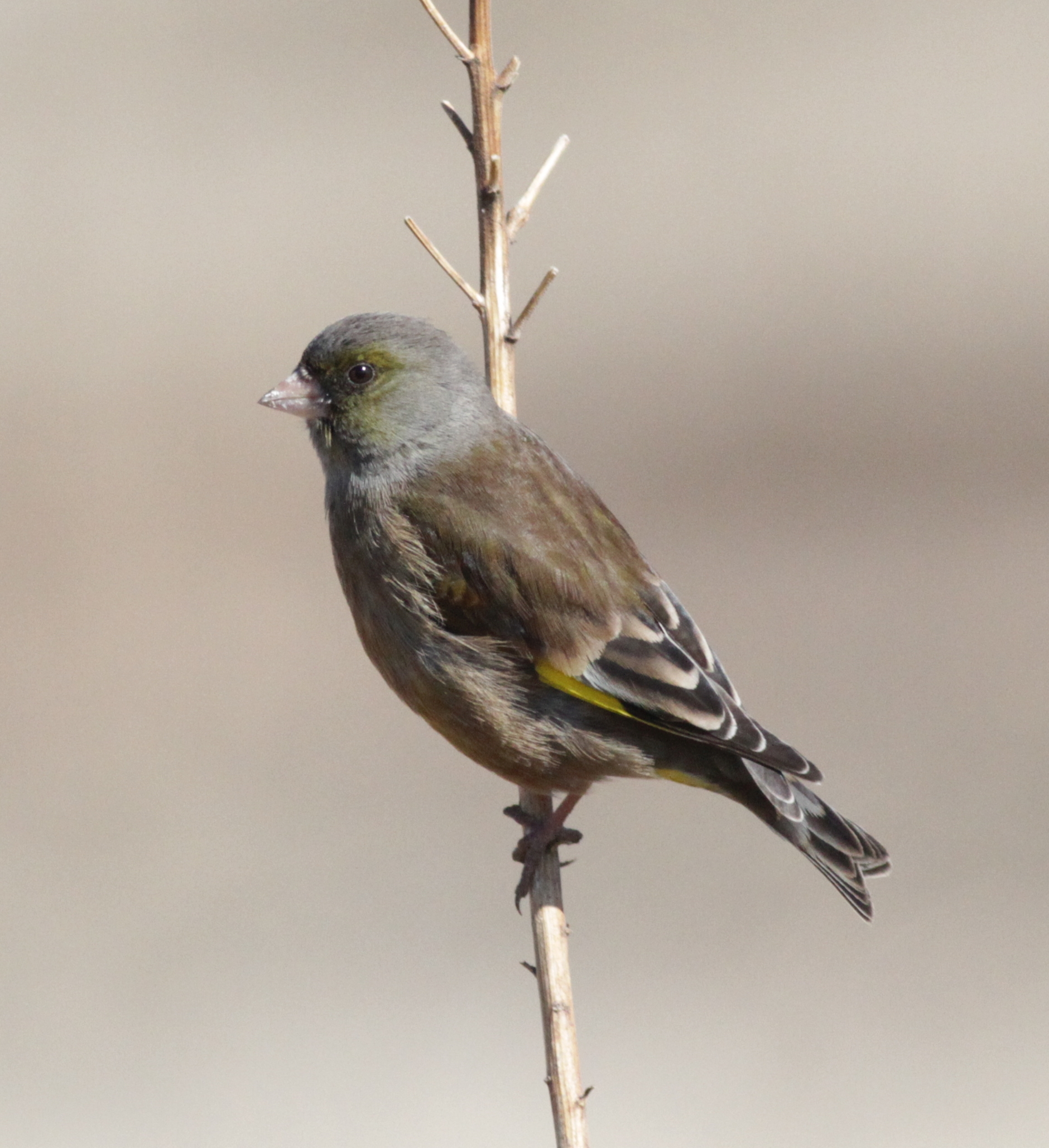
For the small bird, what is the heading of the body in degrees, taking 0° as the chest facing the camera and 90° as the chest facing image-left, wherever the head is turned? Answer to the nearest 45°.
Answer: approximately 90°
